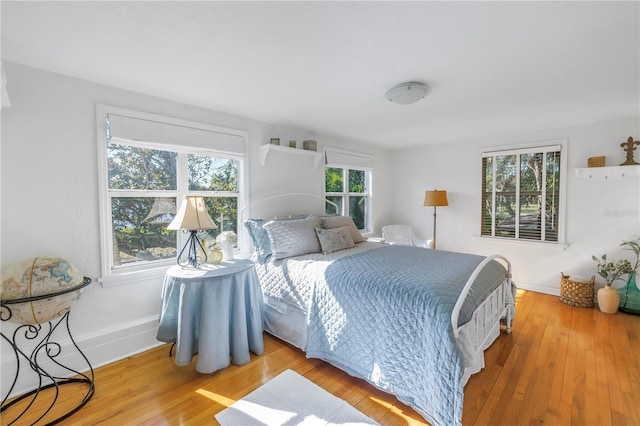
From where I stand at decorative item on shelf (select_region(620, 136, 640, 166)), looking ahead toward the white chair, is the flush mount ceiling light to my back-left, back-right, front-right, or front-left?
front-left

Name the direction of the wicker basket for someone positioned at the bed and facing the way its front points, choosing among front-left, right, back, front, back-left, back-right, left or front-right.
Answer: left

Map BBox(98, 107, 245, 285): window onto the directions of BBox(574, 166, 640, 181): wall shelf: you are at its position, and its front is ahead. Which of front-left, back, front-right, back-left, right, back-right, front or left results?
front-right

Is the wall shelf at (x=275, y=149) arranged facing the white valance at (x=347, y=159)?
no

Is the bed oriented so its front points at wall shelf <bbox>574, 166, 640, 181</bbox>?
no

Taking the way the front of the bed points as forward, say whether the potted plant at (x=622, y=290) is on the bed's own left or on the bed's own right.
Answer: on the bed's own left

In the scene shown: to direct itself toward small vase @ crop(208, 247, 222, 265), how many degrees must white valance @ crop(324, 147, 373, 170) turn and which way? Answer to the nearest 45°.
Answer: approximately 90° to its right

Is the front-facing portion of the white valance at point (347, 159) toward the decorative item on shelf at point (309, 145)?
no

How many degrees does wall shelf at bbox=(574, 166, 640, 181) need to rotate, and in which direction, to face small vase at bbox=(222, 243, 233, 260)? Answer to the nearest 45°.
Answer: approximately 45° to its right

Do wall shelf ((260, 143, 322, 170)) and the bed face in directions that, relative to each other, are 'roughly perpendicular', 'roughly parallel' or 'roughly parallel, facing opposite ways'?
roughly parallel

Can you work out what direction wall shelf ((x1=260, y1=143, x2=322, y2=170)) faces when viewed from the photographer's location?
facing the viewer and to the right of the viewer

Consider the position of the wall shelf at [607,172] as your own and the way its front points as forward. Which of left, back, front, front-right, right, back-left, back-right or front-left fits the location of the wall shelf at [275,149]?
front-right

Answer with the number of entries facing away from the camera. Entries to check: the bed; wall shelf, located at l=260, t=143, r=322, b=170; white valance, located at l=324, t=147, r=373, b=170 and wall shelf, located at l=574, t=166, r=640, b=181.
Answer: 0

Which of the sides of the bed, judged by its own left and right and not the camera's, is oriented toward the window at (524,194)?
left

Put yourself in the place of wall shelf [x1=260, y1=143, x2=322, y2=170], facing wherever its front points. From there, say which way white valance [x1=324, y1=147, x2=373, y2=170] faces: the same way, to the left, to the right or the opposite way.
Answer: the same way

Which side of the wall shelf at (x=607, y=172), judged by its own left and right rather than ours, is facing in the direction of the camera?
front
